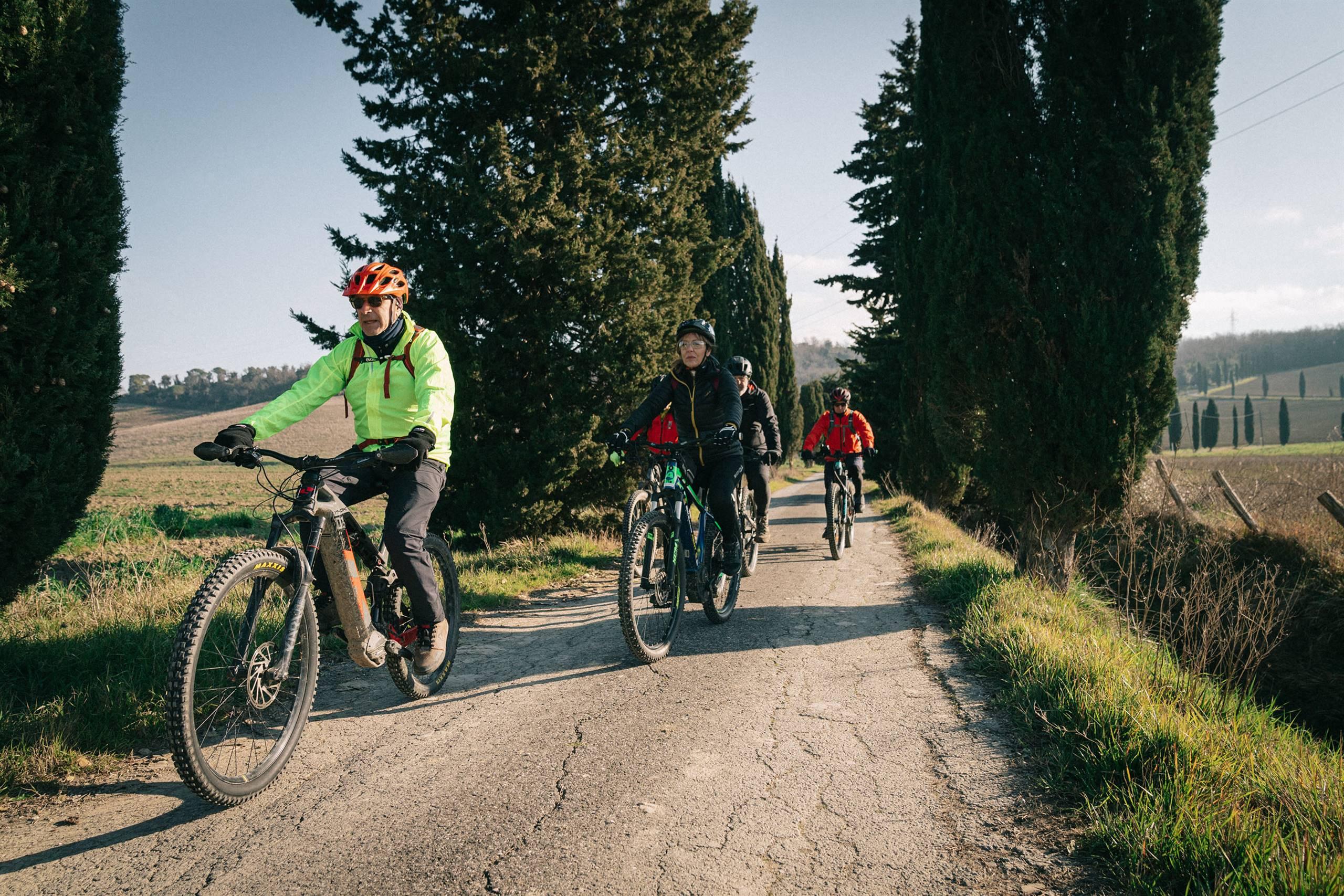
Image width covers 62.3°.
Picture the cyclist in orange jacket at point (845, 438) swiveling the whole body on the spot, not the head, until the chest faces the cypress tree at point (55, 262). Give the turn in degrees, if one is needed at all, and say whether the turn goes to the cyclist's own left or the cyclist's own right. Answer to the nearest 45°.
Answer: approximately 45° to the cyclist's own right

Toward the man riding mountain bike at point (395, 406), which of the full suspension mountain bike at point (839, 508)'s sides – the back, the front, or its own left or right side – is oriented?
front

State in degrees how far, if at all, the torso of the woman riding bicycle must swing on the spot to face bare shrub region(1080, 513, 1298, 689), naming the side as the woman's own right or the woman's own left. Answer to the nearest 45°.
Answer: approximately 135° to the woman's own left

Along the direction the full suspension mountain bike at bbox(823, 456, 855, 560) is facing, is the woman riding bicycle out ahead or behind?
ahead

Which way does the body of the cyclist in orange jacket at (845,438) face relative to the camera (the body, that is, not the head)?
toward the camera

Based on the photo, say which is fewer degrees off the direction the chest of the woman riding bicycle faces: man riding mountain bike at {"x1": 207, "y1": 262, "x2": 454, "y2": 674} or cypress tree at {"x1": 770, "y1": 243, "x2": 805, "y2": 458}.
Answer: the man riding mountain bike

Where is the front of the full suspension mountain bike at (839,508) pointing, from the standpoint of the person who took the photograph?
facing the viewer

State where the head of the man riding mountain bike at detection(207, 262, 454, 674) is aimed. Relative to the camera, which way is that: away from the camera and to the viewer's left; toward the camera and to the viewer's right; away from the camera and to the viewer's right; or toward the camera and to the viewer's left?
toward the camera and to the viewer's left

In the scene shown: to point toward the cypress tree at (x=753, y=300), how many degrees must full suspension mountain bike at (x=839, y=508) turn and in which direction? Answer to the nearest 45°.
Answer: approximately 180°

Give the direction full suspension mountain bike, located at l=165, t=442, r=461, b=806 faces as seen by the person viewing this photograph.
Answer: facing the viewer and to the left of the viewer

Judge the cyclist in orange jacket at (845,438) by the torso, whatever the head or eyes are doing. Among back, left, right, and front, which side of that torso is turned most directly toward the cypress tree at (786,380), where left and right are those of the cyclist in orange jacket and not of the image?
back

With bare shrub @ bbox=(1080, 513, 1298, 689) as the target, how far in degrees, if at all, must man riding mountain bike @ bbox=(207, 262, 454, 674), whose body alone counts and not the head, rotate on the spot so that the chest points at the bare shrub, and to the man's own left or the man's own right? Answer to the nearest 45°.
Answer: approximately 135° to the man's own left

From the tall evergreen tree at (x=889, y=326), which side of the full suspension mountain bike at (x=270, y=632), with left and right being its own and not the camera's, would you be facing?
back

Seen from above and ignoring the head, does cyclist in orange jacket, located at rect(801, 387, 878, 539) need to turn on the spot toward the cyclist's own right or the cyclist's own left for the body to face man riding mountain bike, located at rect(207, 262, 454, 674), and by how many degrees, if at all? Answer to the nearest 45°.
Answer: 0° — they already face them

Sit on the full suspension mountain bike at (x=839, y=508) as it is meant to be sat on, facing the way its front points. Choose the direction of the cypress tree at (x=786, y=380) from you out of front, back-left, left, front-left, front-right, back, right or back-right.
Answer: back
